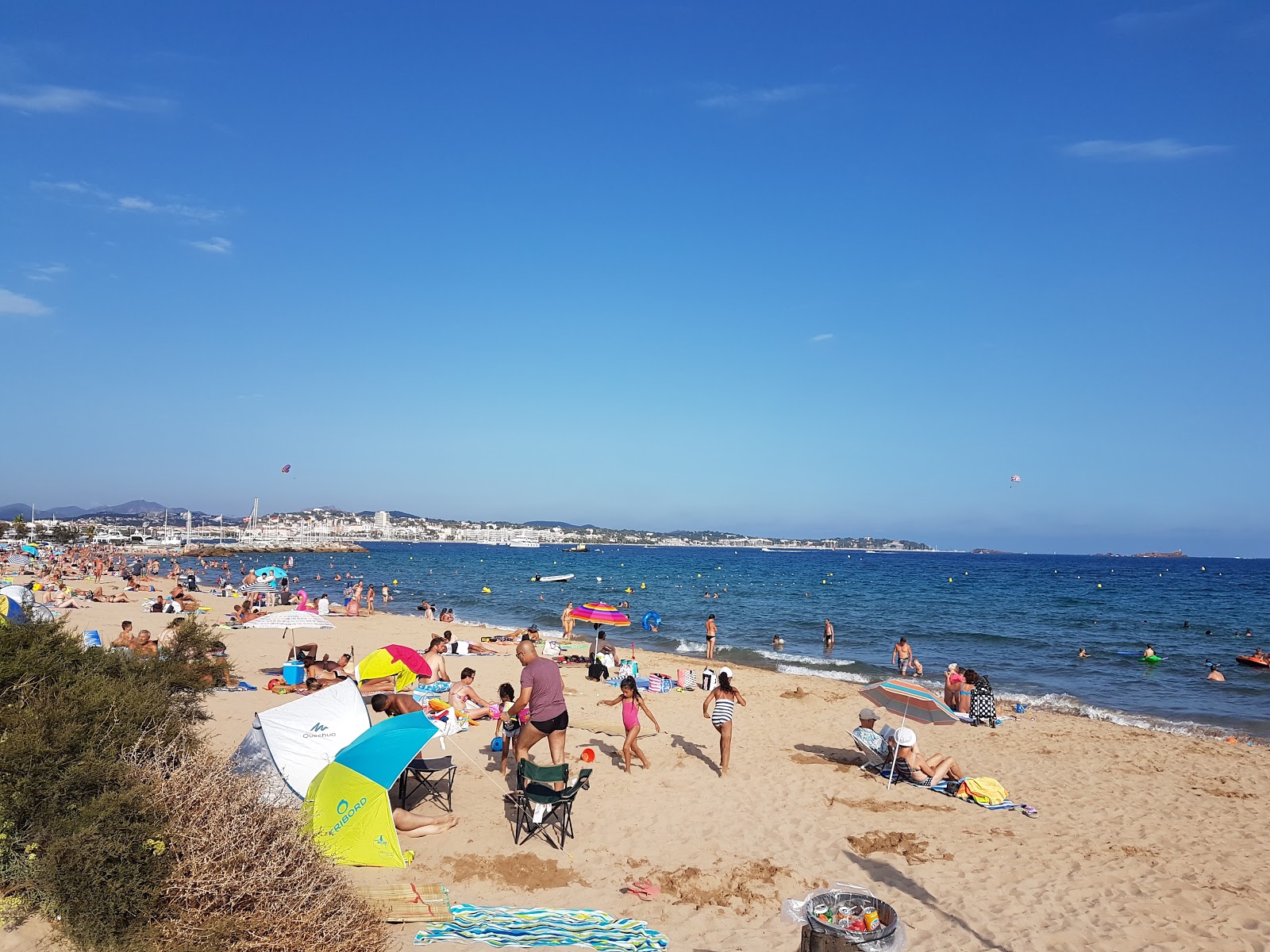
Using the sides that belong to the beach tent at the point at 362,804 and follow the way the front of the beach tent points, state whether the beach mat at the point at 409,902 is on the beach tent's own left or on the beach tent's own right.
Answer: on the beach tent's own right

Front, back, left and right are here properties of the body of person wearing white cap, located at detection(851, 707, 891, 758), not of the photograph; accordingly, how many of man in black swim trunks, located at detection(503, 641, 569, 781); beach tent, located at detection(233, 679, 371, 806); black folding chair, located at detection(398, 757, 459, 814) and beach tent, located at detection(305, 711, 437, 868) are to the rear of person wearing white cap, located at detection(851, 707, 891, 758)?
4

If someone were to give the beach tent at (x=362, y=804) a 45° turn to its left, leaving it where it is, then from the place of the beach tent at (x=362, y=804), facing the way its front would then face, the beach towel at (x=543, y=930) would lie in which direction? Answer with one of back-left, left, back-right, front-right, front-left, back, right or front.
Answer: right

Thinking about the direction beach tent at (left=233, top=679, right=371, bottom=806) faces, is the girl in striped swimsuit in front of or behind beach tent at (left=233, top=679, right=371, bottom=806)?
in front

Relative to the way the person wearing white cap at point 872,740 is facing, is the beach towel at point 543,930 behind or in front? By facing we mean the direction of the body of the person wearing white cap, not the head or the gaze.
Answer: behind

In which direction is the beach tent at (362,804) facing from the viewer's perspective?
to the viewer's right

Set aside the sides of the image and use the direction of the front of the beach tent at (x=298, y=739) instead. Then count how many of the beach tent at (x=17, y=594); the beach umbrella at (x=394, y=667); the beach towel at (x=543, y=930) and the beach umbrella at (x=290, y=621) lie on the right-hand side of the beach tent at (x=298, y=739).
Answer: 1

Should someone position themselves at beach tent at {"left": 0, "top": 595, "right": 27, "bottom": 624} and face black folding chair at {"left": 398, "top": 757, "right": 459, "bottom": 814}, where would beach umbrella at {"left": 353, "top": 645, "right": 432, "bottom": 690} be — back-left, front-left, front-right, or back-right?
front-left

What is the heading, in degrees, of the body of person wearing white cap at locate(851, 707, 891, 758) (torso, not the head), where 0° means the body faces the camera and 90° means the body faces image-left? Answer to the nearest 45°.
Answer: approximately 225°
